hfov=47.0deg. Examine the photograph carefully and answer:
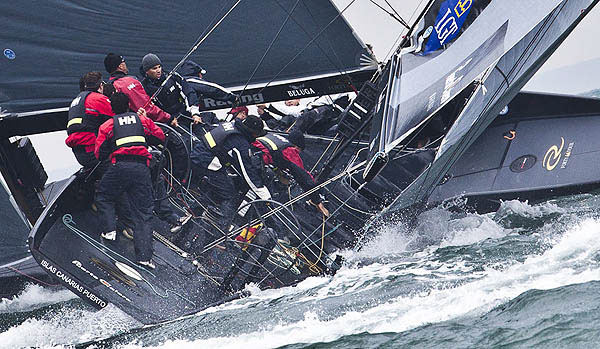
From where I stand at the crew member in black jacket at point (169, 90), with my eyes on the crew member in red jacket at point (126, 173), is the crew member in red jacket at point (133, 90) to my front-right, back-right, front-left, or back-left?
front-right

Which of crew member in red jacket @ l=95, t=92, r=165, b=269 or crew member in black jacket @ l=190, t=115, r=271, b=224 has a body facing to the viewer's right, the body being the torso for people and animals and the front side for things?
the crew member in black jacket

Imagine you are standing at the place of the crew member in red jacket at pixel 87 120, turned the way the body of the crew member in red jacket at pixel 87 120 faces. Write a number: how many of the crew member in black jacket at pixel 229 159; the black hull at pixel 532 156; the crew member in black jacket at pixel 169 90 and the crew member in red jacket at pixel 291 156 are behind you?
0

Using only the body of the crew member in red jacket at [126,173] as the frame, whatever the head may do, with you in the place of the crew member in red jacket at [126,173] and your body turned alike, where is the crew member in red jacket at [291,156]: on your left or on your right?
on your right

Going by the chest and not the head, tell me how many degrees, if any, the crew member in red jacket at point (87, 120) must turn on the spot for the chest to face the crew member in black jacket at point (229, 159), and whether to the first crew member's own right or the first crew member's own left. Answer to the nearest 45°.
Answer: approximately 45° to the first crew member's own right

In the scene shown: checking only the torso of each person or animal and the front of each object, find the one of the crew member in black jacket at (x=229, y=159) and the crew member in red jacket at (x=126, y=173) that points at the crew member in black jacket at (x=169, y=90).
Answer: the crew member in red jacket

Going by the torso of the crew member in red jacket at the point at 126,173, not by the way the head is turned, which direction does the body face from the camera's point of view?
away from the camera

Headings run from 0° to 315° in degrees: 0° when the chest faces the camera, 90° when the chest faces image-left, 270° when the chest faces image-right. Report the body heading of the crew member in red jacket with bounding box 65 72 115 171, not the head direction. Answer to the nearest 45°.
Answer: approximately 225°

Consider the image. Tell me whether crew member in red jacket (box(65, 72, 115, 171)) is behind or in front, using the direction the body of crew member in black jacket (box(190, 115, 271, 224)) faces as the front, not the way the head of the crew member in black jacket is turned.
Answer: behind

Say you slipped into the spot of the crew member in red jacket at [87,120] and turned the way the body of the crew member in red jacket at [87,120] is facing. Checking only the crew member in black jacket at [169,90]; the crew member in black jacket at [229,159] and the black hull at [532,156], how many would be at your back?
0

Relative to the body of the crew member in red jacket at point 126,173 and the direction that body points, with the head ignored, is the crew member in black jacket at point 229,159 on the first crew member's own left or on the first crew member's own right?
on the first crew member's own right

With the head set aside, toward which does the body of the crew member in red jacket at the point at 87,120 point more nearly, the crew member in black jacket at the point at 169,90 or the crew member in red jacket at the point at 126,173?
the crew member in black jacket
